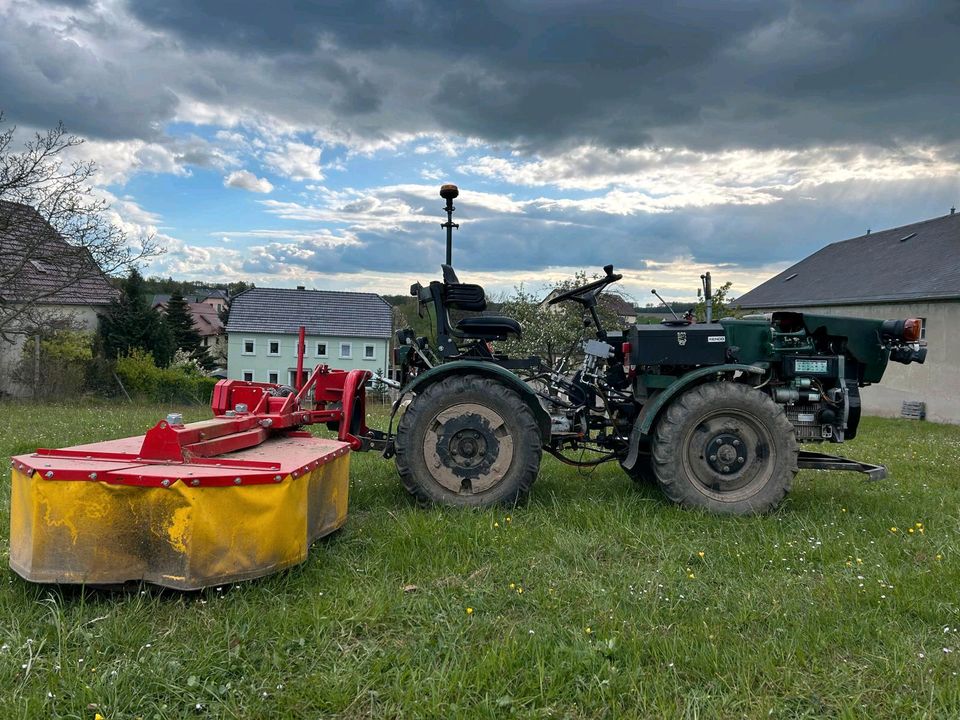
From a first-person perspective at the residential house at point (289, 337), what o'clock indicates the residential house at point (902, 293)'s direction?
the residential house at point (902, 293) is roughly at 11 o'clock from the residential house at point (289, 337).

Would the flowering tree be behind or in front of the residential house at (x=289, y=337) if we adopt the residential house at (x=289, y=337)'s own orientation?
in front

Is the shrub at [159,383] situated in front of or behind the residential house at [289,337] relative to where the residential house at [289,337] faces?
in front

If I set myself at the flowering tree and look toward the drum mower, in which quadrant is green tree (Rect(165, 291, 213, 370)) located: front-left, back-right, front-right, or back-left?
back-right

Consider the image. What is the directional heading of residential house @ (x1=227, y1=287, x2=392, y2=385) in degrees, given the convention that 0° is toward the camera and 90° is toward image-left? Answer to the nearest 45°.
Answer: approximately 0°

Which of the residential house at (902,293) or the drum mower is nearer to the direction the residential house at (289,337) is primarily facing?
the drum mower

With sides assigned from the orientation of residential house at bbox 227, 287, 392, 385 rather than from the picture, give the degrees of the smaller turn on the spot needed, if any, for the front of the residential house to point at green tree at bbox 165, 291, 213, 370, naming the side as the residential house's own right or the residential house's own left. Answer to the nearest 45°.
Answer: approximately 90° to the residential house's own right

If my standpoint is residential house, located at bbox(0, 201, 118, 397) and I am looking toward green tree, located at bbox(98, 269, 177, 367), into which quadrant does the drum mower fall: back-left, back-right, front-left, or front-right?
back-right

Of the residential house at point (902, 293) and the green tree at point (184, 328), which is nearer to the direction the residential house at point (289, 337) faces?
the residential house

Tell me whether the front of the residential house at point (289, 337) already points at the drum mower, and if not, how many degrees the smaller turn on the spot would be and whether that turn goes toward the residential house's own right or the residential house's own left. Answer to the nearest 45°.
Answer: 0° — it already faces it
